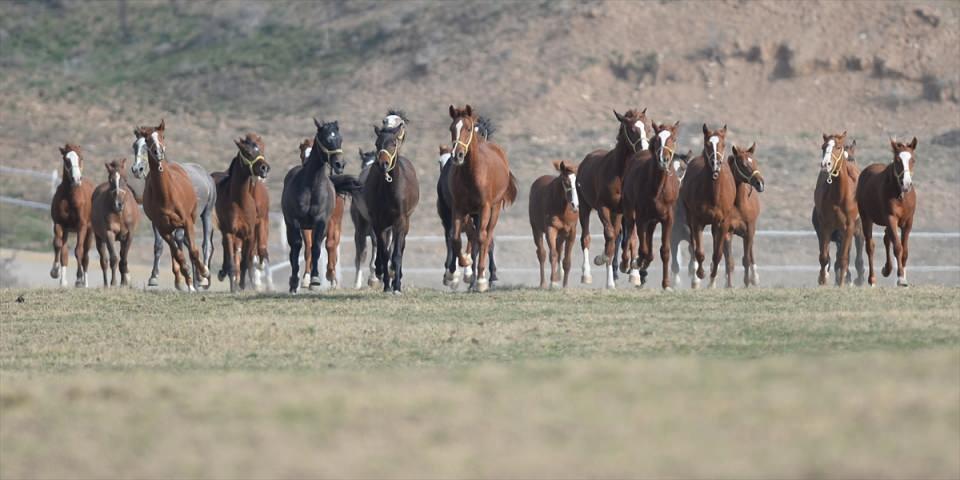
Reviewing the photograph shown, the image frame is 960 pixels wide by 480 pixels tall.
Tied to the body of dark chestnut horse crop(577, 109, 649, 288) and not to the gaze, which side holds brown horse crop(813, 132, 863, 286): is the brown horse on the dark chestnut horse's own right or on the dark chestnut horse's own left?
on the dark chestnut horse's own left

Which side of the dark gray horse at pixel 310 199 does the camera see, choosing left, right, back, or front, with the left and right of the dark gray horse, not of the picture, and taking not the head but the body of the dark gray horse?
front

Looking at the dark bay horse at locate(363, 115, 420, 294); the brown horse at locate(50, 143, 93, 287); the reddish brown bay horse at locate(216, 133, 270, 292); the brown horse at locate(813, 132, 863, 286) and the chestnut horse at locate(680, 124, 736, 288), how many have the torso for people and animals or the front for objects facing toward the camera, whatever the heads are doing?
5

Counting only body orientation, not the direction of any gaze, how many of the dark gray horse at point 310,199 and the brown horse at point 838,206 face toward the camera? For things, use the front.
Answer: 2

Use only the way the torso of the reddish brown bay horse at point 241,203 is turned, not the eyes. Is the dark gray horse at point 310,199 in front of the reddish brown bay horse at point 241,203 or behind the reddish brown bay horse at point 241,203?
in front

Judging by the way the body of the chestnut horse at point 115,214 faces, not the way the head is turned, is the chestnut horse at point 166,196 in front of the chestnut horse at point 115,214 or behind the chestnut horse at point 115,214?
in front

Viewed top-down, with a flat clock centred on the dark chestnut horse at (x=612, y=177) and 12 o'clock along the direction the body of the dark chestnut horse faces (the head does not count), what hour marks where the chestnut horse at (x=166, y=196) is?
The chestnut horse is roughly at 4 o'clock from the dark chestnut horse.

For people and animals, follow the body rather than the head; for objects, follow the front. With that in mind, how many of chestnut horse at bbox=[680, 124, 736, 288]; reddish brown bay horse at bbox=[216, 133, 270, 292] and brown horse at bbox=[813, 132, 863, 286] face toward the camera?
3

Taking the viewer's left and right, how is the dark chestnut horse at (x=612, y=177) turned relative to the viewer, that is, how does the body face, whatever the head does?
facing the viewer and to the right of the viewer

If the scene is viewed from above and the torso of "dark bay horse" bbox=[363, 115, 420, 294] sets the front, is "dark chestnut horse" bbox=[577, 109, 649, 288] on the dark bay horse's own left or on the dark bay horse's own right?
on the dark bay horse's own left

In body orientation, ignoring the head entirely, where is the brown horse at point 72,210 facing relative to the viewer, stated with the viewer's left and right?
facing the viewer

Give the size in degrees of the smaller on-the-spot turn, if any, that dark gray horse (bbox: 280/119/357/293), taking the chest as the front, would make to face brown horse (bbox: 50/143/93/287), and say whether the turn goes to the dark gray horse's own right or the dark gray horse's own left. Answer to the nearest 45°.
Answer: approximately 135° to the dark gray horse's own right

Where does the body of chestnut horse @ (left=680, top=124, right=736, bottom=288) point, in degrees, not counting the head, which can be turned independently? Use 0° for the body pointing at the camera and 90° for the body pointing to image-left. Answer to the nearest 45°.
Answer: approximately 0°

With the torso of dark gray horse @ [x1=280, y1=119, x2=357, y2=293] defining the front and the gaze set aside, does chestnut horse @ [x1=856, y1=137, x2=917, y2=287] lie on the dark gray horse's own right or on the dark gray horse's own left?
on the dark gray horse's own left
